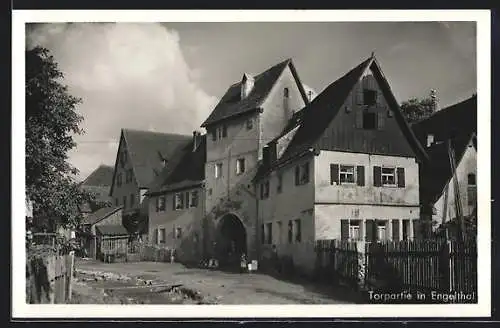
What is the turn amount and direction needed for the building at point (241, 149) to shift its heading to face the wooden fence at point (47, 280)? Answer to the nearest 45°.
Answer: approximately 45° to its right

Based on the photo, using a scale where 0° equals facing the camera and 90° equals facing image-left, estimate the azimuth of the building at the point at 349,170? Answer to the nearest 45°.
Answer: approximately 0°
